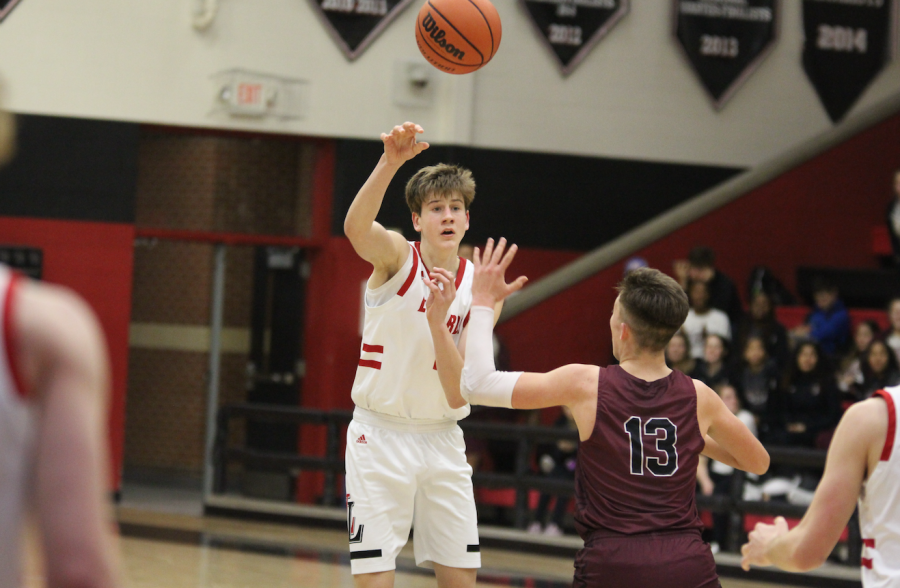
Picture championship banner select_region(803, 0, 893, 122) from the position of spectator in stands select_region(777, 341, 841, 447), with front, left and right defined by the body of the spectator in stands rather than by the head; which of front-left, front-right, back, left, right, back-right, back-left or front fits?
back-right

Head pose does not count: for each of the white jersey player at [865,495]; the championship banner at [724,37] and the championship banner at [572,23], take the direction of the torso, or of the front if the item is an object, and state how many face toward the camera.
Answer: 2

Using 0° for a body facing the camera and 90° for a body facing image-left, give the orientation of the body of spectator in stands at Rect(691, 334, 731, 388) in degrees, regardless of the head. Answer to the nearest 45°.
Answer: approximately 45°

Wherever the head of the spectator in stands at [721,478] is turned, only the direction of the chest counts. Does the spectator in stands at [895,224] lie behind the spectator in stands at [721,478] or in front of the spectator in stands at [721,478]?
behind
